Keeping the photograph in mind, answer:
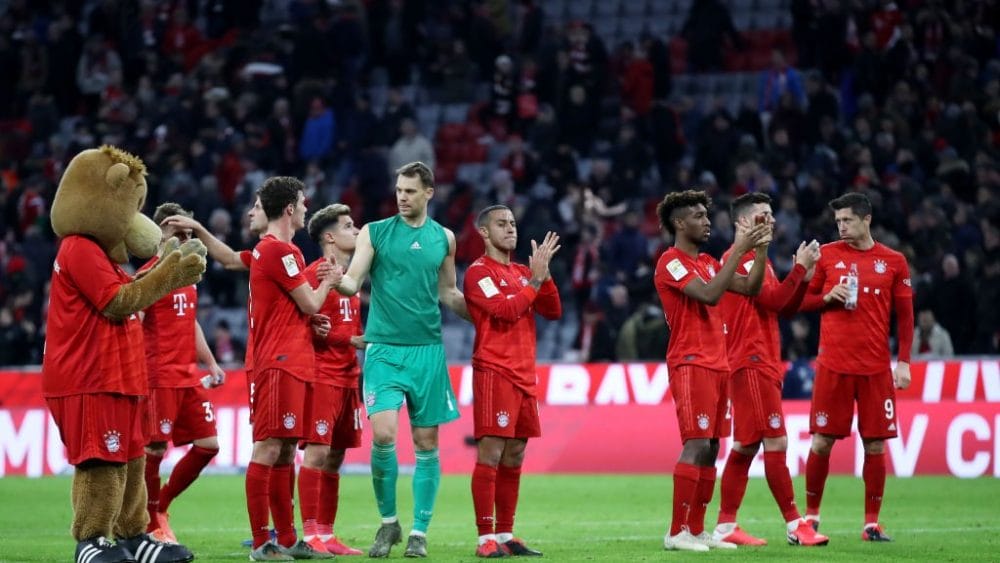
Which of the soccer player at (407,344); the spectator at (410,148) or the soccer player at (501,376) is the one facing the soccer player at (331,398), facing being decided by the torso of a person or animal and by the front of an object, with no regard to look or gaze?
the spectator

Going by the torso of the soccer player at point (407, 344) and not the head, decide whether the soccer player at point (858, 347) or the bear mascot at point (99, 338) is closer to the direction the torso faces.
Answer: the bear mascot

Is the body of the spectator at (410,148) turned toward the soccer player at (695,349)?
yes

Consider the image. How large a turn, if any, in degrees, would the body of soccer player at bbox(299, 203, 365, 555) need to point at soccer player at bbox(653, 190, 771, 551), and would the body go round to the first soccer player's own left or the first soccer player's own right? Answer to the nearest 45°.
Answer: approximately 45° to the first soccer player's own left

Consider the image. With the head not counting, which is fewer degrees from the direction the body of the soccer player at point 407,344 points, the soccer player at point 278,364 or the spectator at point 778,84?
the soccer player

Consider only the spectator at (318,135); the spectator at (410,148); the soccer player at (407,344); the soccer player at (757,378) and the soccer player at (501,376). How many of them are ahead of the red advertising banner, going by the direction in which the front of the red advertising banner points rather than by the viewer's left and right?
3

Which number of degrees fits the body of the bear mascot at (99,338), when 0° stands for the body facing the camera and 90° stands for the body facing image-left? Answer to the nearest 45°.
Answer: approximately 270°

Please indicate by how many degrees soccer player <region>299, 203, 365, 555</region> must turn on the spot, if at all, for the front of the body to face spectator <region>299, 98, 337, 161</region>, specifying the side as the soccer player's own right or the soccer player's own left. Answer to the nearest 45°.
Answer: approximately 135° to the soccer player's own left

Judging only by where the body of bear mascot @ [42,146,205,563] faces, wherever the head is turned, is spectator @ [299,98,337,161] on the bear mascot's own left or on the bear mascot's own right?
on the bear mascot's own left

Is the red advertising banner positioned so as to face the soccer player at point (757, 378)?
yes

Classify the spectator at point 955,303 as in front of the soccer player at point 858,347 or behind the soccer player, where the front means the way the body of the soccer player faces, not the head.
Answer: behind

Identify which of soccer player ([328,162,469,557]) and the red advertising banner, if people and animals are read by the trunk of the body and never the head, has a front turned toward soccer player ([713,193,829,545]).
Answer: the red advertising banner

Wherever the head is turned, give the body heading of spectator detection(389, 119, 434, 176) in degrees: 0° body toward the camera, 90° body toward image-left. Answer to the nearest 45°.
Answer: approximately 0°

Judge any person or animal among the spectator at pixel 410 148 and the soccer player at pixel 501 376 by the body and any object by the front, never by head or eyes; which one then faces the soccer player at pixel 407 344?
the spectator
